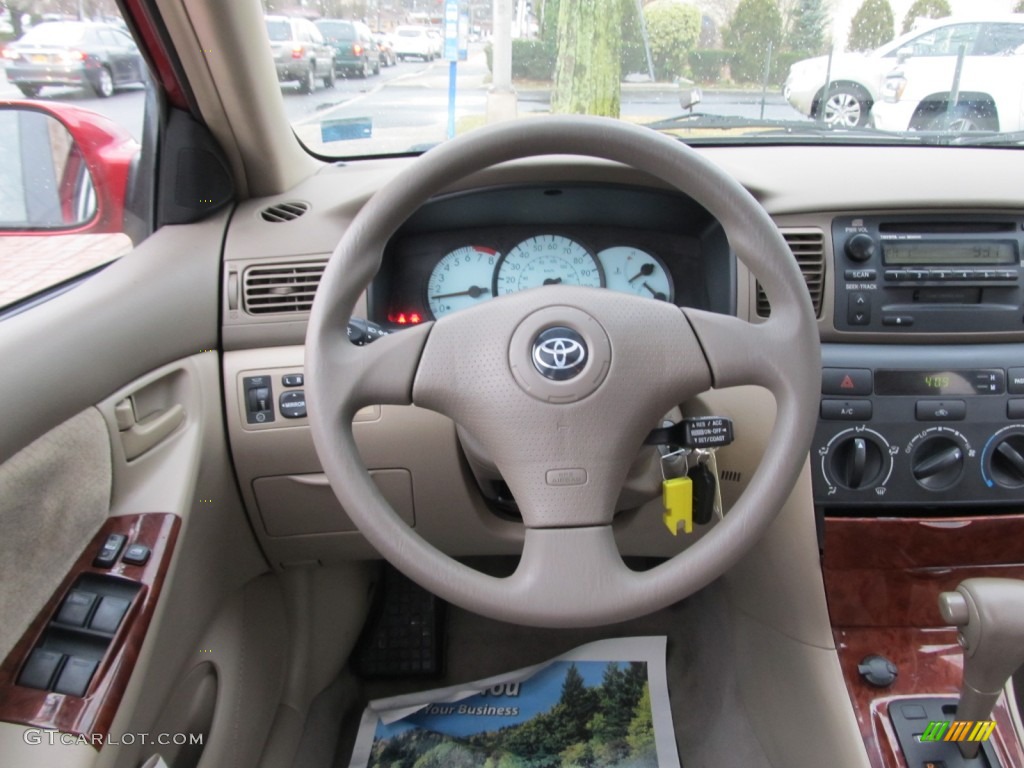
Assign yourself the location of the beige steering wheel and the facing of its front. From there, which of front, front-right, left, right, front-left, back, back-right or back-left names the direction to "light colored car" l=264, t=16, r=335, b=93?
back-right

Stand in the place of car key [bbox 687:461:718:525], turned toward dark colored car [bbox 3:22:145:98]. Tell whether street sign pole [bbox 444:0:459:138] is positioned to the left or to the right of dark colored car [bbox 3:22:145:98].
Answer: right

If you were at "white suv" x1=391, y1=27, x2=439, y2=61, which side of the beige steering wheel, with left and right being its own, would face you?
back

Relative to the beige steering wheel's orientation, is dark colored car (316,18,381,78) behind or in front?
behind

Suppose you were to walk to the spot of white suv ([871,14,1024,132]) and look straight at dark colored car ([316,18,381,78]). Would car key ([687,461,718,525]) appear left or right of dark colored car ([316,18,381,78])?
left

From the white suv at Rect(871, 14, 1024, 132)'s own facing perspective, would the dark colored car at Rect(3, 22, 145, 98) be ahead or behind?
ahead

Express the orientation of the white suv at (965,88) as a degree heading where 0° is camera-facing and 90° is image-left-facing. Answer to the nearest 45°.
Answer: approximately 90°

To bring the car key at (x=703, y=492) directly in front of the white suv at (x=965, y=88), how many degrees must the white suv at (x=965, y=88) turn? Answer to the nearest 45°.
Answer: approximately 90° to its left

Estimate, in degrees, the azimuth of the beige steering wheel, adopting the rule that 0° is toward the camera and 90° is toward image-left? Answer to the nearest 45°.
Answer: approximately 0°

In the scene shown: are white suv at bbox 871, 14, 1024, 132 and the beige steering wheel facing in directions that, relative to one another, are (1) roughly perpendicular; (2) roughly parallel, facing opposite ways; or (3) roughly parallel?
roughly perpendicular

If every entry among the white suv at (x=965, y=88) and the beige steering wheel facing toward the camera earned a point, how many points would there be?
1
